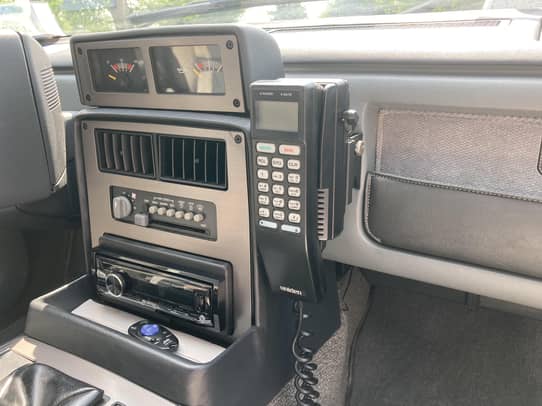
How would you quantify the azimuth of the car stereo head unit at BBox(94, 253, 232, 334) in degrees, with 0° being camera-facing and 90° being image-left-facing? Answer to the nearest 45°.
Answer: approximately 45°

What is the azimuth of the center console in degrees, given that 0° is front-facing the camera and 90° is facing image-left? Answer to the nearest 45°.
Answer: approximately 45°

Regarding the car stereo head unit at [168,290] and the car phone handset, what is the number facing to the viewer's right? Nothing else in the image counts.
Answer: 0

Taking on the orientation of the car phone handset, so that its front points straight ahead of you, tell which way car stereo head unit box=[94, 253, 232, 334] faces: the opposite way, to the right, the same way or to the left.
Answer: the same way

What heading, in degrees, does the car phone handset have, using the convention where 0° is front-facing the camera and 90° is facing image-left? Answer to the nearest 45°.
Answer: approximately 45°
